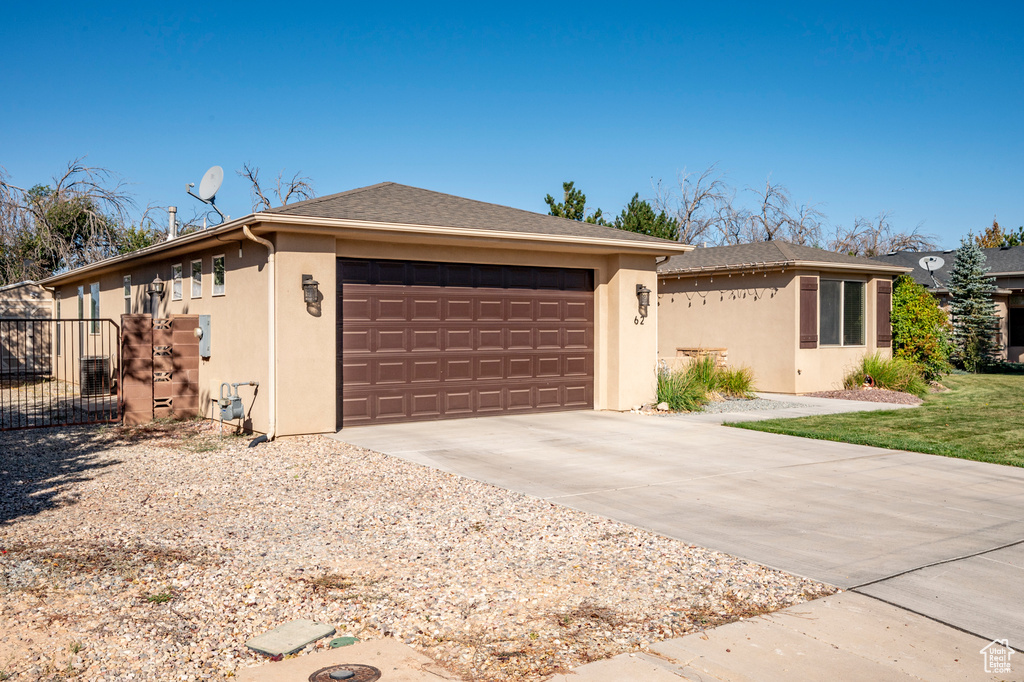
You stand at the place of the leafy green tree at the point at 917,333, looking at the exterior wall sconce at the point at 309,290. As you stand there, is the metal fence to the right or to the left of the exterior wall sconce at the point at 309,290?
right

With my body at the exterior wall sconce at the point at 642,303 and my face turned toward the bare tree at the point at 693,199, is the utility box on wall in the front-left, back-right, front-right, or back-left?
back-left

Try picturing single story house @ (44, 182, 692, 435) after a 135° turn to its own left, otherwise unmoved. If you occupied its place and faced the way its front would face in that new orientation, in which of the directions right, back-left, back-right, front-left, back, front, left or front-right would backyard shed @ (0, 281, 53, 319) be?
front-left

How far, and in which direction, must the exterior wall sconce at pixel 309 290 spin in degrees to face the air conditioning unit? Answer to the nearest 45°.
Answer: approximately 180°

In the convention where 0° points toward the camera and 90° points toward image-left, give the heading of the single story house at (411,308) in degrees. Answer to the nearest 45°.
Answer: approximately 315°

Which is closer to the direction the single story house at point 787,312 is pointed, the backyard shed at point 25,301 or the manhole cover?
the manhole cover

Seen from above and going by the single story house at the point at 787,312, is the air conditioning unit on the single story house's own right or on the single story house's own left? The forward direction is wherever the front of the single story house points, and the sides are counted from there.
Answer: on the single story house's own right

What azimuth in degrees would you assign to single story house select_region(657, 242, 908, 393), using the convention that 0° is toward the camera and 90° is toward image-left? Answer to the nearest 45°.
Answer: approximately 315°

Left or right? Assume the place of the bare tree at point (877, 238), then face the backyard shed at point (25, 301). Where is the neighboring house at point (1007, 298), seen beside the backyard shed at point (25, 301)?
left

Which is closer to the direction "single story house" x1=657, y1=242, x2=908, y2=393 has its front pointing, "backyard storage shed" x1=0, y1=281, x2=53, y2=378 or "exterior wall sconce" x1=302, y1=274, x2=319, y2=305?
the exterior wall sconce
